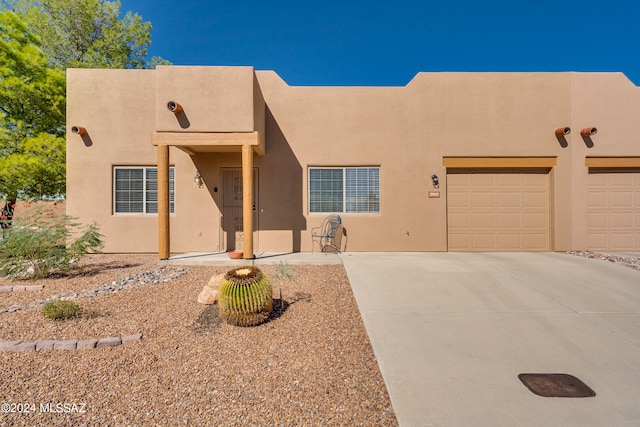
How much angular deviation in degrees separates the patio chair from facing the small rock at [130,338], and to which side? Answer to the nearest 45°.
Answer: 0° — it already faces it

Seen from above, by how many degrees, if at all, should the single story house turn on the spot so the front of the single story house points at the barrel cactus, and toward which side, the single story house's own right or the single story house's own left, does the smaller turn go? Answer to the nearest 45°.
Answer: approximately 45° to the single story house's own right

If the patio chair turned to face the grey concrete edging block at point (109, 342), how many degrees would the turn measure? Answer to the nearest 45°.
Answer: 0° — it already faces it

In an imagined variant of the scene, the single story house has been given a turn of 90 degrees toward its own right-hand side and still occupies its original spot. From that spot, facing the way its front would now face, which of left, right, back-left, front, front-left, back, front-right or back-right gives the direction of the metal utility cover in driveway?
left

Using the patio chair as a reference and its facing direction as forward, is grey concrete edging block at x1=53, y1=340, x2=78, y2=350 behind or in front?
in front

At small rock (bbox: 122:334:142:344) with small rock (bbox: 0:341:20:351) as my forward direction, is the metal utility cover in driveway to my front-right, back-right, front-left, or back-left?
back-left

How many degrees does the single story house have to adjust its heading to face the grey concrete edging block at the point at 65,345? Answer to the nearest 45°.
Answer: approximately 45° to its right

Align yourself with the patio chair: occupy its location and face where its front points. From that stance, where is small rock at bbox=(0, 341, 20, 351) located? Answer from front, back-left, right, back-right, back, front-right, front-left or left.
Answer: front

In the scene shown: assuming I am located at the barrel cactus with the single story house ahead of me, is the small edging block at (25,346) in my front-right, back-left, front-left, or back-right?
back-left

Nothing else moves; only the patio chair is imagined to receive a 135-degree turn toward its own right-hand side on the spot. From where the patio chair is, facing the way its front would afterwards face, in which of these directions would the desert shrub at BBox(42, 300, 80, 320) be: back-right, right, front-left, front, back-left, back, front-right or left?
back-left

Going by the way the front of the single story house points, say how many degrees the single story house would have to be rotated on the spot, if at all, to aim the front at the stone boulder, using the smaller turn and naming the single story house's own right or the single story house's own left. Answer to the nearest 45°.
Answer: approximately 45° to the single story house's own right

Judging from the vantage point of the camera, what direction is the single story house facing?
facing the viewer

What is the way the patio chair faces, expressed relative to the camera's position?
facing the viewer and to the left of the viewer

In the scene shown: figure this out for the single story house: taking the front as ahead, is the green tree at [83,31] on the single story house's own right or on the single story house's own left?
on the single story house's own right
